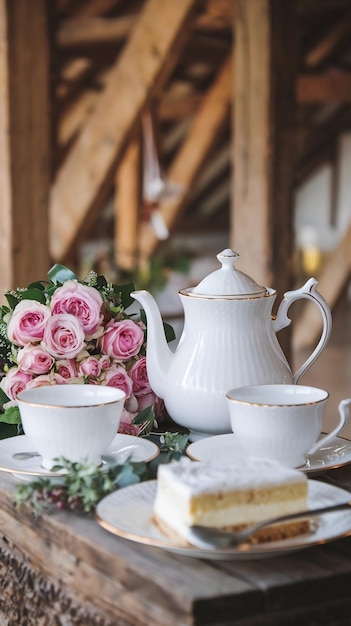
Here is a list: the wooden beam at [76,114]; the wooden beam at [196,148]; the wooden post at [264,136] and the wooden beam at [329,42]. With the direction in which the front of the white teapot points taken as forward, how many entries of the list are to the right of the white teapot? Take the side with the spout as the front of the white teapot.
4

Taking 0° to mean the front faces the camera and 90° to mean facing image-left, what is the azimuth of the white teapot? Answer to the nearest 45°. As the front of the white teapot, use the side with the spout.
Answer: approximately 90°

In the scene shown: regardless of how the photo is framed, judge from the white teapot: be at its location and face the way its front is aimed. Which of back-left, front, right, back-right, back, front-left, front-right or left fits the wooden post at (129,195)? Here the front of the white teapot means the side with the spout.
right

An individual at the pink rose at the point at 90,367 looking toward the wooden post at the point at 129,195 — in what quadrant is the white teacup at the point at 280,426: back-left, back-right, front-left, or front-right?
back-right

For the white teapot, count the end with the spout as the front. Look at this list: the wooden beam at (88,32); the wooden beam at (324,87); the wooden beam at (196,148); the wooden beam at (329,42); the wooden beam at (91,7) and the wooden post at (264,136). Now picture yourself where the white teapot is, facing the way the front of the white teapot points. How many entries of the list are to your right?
6

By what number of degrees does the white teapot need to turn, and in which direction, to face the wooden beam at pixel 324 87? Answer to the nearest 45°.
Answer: approximately 90° to its right

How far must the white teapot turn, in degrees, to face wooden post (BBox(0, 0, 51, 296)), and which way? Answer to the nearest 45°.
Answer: approximately 90° to its right
